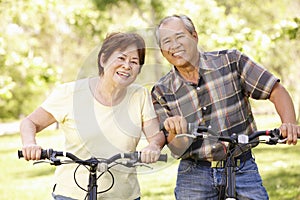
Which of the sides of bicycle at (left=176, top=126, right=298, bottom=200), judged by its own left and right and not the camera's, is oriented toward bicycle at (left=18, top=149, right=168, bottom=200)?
right

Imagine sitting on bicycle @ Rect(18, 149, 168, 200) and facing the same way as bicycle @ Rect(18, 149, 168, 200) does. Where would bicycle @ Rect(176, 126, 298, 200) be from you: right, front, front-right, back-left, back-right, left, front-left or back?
left

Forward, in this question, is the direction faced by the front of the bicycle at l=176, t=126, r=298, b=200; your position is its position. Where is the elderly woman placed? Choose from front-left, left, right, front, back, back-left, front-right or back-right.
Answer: right

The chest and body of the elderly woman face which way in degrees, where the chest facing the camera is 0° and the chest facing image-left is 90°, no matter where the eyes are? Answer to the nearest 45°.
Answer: approximately 0°

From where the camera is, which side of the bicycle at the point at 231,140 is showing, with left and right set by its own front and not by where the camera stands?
front

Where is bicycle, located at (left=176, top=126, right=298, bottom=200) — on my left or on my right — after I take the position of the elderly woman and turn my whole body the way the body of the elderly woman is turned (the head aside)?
on my left

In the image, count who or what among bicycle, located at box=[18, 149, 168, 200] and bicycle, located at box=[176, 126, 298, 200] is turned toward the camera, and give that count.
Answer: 2

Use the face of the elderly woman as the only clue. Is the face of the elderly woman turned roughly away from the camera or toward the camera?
toward the camera

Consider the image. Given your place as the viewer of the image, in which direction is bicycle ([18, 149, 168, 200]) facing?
facing the viewer

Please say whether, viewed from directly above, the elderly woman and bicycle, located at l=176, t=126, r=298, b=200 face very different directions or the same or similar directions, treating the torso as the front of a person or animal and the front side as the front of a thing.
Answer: same or similar directions

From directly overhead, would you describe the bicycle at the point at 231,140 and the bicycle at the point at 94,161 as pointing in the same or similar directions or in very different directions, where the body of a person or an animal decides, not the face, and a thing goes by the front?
same or similar directions

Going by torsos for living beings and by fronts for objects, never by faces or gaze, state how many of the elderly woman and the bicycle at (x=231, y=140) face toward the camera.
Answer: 2
